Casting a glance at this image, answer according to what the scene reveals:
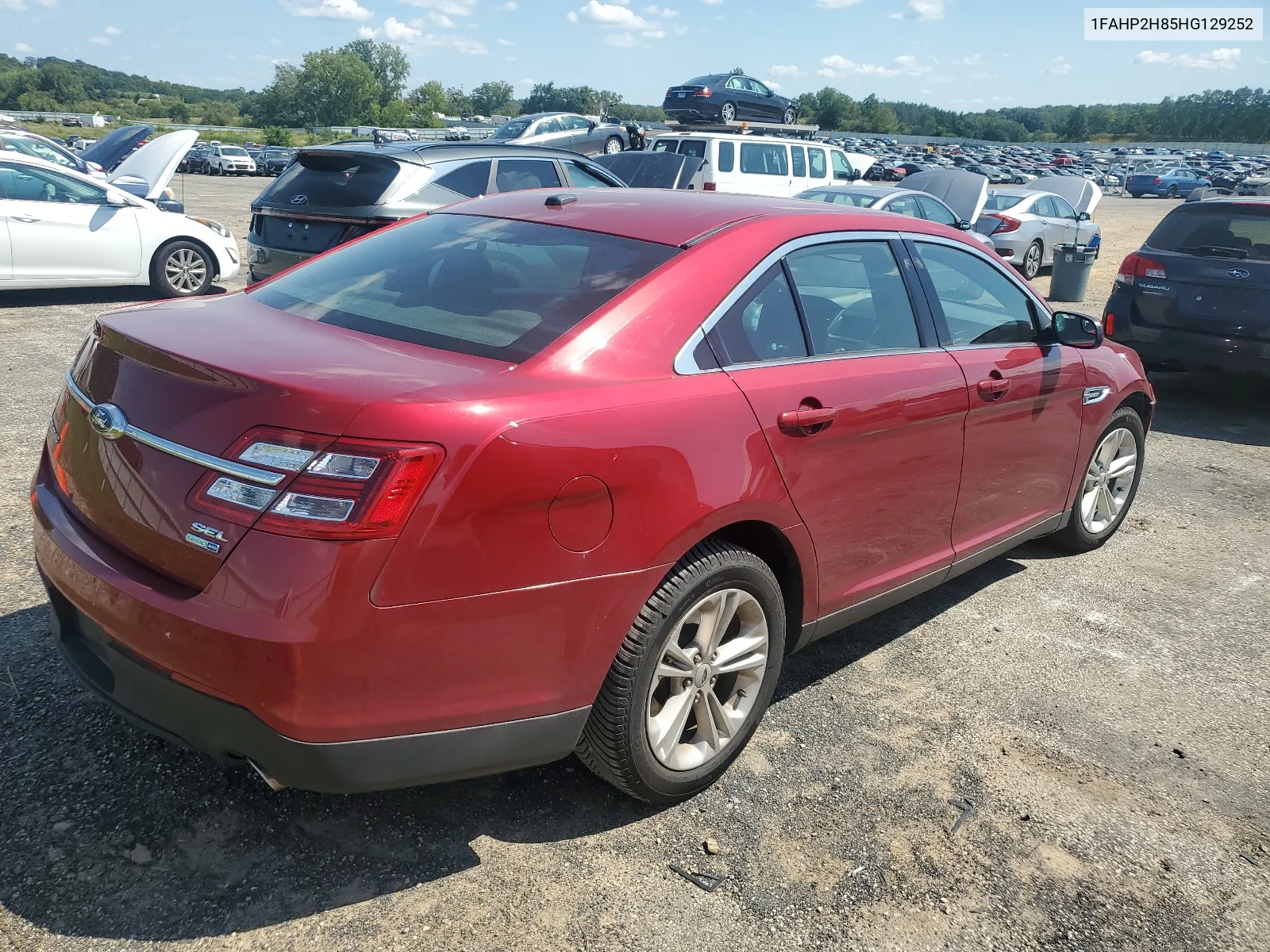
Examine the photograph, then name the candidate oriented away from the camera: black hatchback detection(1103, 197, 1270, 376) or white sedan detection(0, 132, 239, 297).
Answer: the black hatchback

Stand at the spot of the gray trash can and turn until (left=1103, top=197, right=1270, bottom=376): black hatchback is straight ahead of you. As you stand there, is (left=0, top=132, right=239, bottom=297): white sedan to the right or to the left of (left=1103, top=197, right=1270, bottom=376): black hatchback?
right

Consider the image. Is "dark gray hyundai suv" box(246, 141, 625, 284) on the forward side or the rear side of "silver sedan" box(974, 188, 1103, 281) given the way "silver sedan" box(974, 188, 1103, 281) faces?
on the rear side

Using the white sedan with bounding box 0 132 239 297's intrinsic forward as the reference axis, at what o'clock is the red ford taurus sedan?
The red ford taurus sedan is roughly at 3 o'clock from the white sedan.

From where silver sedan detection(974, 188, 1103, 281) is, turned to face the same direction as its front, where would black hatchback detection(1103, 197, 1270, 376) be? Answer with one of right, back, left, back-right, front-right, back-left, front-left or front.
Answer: back-right

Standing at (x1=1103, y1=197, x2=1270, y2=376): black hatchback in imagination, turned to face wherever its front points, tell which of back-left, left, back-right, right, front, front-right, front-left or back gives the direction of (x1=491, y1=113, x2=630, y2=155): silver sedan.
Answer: front-left

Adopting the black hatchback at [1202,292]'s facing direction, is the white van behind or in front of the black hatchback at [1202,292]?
in front

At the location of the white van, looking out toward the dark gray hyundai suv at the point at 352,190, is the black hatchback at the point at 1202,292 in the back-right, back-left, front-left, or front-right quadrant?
front-left

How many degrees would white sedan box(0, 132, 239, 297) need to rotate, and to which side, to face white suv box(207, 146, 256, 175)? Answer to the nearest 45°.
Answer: approximately 90° to its left

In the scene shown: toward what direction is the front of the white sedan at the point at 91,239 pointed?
to the viewer's right

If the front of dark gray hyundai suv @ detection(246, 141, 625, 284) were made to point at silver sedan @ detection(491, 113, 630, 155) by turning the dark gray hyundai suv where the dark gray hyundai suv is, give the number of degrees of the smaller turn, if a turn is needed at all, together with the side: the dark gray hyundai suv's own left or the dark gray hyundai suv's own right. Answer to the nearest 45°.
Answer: approximately 45° to the dark gray hyundai suv's own left

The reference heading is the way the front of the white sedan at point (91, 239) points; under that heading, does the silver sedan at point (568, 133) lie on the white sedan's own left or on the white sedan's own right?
on the white sedan's own left

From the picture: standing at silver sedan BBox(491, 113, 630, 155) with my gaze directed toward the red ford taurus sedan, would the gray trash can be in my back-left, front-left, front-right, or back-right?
front-left

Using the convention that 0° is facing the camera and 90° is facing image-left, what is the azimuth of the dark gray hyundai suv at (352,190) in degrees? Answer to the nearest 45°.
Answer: approximately 225°

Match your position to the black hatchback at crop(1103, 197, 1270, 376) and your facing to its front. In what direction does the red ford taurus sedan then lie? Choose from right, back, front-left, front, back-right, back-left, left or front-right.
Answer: back

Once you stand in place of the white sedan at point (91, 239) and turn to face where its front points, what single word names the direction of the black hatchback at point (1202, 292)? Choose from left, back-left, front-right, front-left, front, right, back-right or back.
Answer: front-right

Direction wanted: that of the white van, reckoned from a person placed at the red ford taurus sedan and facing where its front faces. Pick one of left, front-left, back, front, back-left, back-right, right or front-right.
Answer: front-left

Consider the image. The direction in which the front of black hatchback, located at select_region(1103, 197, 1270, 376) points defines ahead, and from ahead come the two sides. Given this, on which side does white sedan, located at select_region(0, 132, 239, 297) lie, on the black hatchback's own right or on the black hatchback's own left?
on the black hatchback's own left

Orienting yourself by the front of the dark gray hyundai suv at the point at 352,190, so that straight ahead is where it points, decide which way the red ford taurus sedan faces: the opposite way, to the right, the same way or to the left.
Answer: the same way

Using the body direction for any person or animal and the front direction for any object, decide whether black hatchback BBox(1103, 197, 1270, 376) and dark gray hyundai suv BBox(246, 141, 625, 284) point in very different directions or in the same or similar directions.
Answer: same or similar directions
